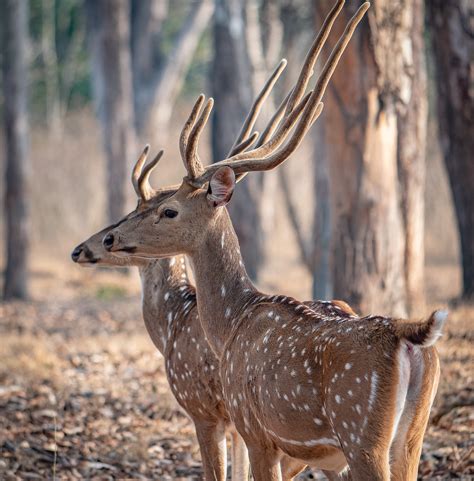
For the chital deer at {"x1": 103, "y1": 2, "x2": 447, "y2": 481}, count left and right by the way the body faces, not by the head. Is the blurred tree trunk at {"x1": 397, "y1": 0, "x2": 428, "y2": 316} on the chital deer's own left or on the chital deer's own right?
on the chital deer's own right

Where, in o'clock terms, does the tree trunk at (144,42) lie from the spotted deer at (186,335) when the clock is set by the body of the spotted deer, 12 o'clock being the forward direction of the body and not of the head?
The tree trunk is roughly at 3 o'clock from the spotted deer.

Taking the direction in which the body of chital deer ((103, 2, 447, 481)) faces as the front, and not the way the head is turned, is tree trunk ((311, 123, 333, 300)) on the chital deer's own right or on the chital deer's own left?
on the chital deer's own right

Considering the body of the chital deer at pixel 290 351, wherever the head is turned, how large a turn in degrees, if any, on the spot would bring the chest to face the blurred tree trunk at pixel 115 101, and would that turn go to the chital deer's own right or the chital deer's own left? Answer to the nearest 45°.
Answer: approximately 45° to the chital deer's own right

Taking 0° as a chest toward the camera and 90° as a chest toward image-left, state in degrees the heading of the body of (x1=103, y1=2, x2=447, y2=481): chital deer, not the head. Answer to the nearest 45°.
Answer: approximately 135°

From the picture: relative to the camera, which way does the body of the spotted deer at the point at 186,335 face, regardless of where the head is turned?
to the viewer's left

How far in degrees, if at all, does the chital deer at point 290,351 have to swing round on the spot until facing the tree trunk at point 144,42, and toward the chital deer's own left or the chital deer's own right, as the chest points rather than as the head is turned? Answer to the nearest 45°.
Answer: approximately 45° to the chital deer's own right

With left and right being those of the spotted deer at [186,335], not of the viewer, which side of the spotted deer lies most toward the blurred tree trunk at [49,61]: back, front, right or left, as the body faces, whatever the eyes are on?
right
